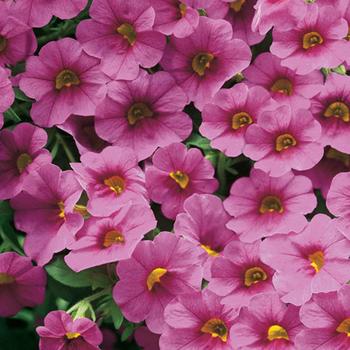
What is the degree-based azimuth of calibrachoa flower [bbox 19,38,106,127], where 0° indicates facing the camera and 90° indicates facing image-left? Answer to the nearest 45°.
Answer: approximately 0°
